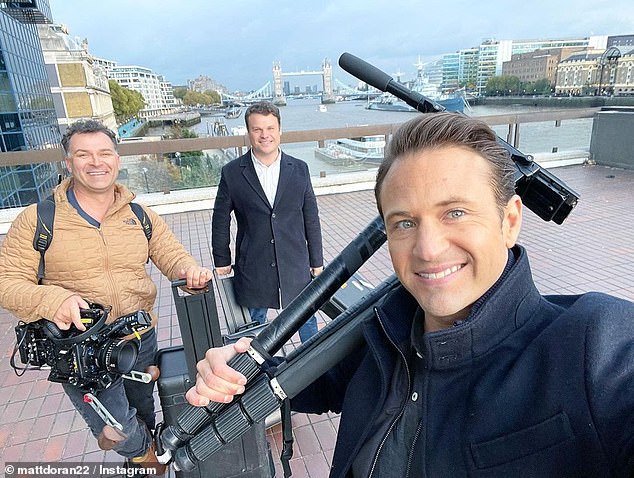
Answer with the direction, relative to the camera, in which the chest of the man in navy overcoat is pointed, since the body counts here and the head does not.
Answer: toward the camera

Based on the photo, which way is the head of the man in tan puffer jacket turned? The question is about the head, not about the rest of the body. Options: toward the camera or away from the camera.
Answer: toward the camera

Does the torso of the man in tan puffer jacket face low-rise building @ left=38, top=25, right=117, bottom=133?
no

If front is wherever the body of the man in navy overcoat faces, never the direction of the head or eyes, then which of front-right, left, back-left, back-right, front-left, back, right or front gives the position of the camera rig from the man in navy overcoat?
front-right

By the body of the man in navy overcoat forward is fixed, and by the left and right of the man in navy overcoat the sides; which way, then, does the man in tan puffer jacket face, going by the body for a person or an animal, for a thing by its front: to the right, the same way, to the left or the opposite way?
the same way

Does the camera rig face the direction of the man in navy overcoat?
no

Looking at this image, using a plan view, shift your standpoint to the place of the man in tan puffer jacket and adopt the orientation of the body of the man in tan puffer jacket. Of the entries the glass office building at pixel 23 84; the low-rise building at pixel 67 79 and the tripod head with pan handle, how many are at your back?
2

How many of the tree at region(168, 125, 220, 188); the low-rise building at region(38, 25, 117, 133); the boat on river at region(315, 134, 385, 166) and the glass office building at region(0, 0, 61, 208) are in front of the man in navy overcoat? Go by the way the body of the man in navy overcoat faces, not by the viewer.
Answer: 0

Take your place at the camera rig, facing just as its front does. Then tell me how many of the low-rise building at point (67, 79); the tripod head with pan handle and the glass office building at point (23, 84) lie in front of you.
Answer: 1

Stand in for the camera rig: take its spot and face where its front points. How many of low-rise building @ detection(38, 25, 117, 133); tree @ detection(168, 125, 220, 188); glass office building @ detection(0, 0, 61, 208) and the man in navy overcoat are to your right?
0

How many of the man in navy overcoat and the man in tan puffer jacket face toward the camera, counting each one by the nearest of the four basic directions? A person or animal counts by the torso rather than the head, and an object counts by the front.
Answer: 2

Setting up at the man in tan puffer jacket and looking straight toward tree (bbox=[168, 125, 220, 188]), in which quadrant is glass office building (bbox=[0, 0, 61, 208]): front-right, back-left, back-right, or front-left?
front-left

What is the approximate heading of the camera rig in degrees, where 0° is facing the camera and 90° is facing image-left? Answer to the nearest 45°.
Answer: approximately 315°

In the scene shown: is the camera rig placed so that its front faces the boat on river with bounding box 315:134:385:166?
no

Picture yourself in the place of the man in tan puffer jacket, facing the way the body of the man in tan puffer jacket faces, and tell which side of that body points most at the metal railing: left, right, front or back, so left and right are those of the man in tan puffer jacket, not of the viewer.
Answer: back

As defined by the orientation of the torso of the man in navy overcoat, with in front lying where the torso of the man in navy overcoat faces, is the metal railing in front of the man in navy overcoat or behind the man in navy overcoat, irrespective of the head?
behind

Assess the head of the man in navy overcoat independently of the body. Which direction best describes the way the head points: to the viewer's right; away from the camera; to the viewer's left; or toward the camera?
toward the camera

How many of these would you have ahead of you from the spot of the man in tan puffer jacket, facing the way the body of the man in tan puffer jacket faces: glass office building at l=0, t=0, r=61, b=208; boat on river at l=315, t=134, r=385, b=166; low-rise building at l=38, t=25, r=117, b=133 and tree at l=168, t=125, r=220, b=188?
0
